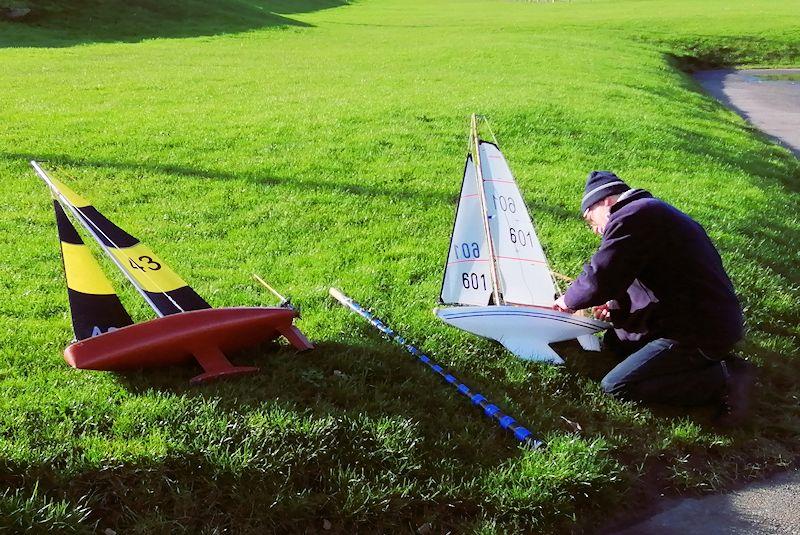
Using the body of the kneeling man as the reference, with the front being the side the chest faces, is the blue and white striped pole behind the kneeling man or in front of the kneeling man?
in front

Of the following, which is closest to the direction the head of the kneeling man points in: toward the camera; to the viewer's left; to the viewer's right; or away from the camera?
to the viewer's left

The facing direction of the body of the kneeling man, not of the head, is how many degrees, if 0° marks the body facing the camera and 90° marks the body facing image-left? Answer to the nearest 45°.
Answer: approximately 90°
